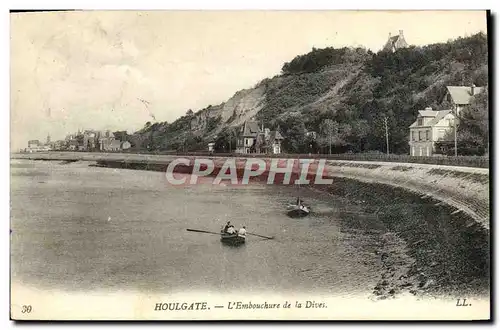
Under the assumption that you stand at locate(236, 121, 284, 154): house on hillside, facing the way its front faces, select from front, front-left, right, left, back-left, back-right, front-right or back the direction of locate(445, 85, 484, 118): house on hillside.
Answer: left

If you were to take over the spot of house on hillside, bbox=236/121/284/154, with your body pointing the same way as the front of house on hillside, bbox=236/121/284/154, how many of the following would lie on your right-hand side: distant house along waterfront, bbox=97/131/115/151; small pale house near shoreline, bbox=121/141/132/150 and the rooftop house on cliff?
2

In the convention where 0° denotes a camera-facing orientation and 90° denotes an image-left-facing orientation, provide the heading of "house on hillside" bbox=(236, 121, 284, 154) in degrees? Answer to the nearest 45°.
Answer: approximately 0°

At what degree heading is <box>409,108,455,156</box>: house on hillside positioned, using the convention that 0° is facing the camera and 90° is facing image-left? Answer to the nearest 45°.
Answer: approximately 45°

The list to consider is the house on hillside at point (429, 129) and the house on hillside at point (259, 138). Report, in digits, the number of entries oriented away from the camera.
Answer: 0

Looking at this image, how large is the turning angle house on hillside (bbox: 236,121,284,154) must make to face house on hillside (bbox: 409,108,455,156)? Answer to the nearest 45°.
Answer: approximately 90° to its left
